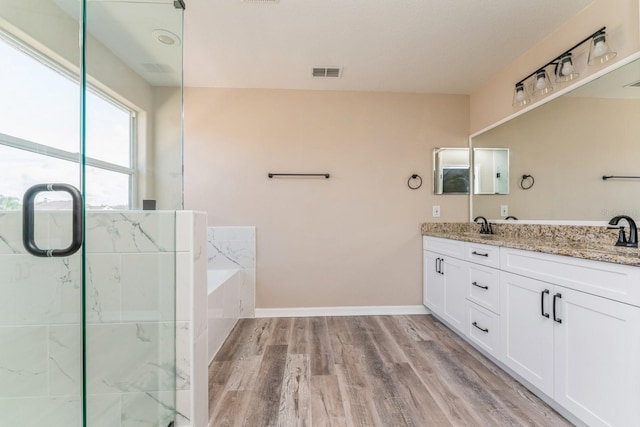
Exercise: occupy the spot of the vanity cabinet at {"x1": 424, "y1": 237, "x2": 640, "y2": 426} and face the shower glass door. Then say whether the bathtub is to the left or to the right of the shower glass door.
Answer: right

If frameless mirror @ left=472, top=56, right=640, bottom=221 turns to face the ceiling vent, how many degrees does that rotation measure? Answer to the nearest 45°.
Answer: approximately 45° to its right

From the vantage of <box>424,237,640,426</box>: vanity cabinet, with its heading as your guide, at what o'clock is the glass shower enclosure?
The glass shower enclosure is roughly at 12 o'clock from the vanity cabinet.

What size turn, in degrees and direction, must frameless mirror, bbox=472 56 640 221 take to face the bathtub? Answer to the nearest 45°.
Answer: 0° — it already faces it

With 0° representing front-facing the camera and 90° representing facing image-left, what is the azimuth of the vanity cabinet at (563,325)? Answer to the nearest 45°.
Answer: approximately 45°

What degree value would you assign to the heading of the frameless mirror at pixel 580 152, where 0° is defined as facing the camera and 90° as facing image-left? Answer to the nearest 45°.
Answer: approximately 45°
